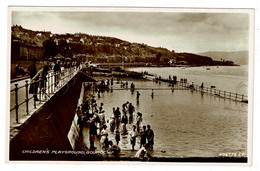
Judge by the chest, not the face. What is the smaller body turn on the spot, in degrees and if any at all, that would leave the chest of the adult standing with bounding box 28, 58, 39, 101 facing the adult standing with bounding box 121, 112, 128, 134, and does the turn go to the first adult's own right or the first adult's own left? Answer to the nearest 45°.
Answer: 0° — they already face them

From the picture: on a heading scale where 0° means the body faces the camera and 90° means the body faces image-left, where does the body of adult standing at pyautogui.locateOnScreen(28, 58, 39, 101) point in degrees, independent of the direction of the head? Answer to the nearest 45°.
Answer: approximately 270°
